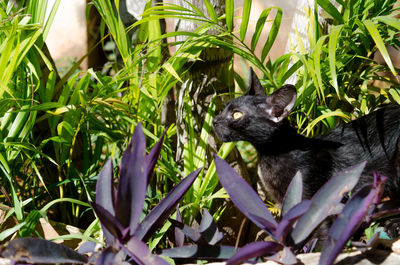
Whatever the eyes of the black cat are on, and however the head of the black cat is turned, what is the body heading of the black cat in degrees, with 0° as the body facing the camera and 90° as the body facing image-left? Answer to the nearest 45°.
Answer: approximately 90°

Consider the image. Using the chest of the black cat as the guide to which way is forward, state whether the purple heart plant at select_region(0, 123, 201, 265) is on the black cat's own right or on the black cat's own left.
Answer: on the black cat's own left

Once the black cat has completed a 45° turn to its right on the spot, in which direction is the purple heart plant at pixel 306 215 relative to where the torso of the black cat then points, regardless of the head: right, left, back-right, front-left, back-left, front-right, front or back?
back-left
